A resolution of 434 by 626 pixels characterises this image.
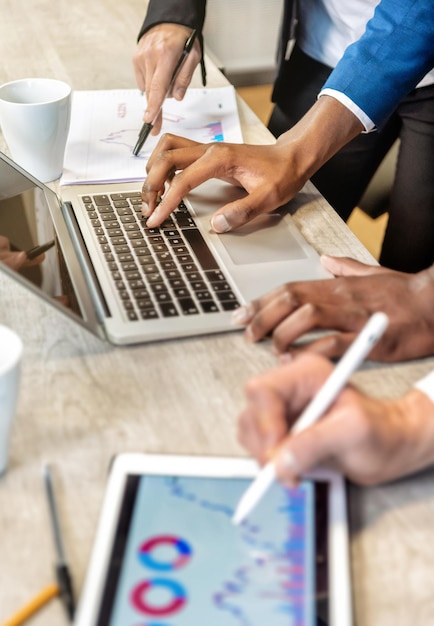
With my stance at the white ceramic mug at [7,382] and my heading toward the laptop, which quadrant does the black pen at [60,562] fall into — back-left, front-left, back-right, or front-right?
back-right

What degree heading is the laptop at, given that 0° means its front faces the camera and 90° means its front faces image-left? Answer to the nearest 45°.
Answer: approximately 270°
